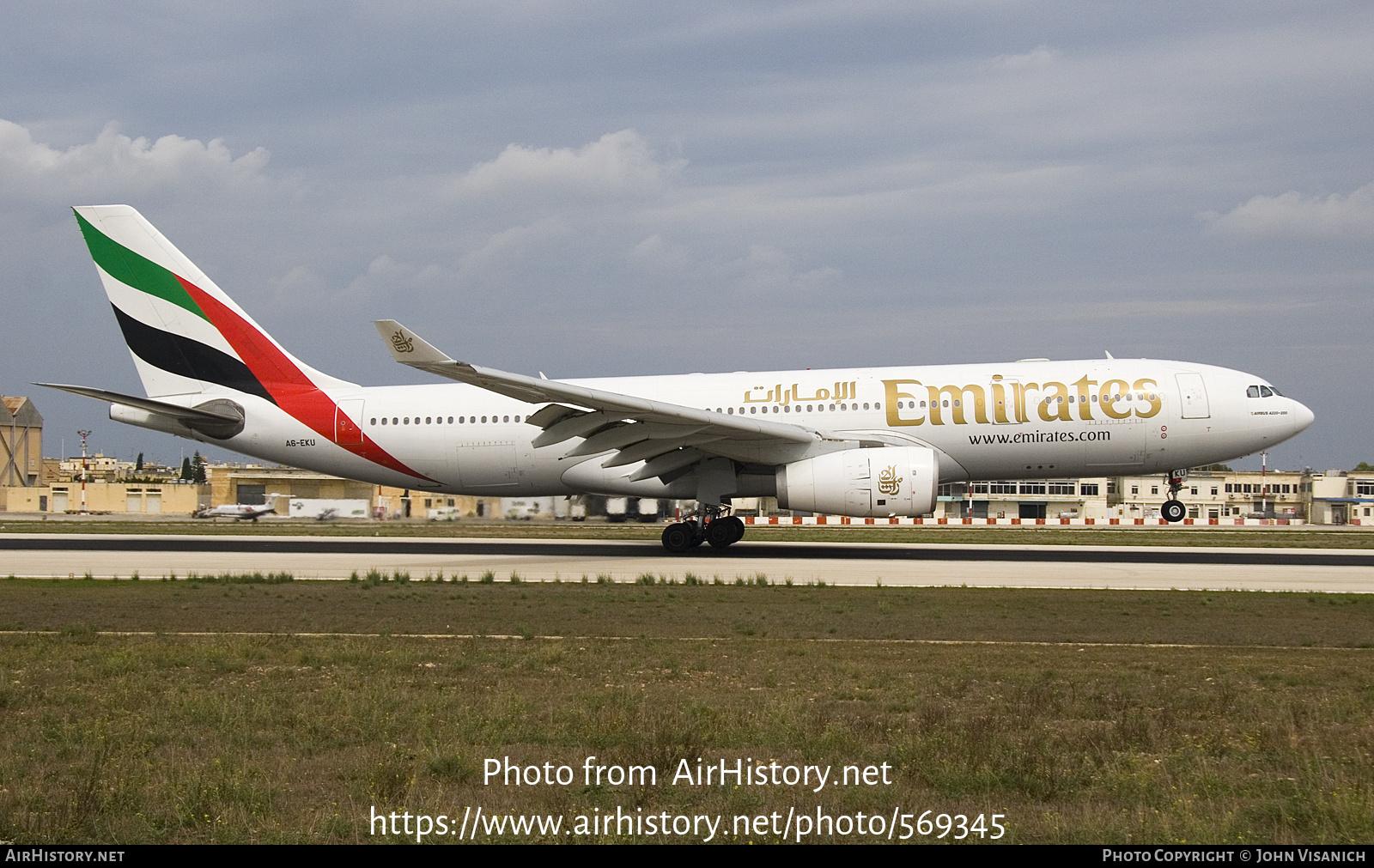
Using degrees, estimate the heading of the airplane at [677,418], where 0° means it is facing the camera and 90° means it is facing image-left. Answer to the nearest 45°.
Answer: approximately 270°
